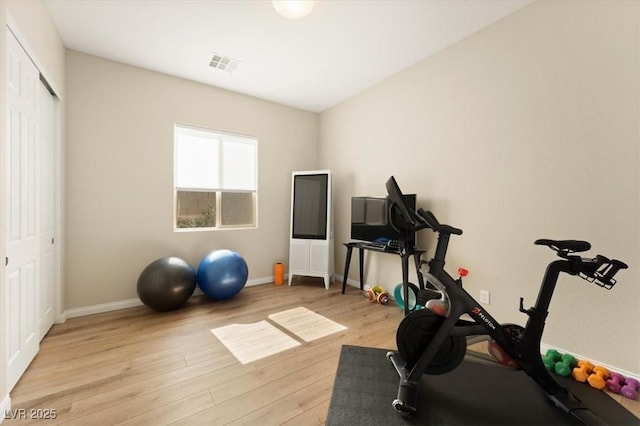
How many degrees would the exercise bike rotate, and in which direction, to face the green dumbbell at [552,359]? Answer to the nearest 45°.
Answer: approximately 135° to its right

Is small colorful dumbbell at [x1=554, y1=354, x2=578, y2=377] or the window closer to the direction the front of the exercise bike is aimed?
the window

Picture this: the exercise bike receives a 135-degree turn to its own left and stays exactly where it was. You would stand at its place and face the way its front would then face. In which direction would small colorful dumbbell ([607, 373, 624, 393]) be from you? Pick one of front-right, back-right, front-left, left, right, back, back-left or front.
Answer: left

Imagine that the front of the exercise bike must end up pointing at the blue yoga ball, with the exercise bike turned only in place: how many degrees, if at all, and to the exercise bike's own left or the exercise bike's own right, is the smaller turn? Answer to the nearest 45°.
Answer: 0° — it already faces it

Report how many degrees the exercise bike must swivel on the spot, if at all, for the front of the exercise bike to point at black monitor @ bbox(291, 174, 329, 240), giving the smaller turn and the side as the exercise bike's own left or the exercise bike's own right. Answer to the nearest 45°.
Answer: approximately 45° to the exercise bike's own right

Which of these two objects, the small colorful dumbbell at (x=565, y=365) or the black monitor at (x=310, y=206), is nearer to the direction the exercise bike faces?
the black monitor

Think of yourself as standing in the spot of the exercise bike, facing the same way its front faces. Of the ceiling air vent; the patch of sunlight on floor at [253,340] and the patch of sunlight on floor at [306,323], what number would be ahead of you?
3

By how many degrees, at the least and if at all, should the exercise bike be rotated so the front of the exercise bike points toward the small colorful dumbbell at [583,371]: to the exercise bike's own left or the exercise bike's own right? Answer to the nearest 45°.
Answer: approximately 135° to the exercise bike's own right

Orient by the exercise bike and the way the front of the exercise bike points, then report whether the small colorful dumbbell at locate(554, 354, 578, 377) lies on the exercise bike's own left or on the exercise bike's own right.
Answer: on the exercise bike's own right

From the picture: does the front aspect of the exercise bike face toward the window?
yes

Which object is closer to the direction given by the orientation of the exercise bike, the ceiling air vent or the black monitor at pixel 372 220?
the ceiling air vent

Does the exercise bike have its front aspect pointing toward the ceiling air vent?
yes

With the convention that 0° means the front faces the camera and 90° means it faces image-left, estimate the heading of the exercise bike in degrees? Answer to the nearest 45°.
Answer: approximately 90°

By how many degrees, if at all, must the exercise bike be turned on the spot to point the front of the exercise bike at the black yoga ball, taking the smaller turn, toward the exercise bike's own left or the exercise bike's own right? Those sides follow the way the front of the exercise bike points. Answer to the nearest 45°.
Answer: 0° — it already faces it
